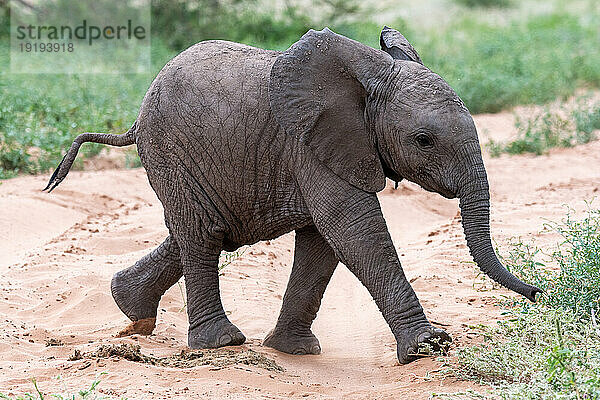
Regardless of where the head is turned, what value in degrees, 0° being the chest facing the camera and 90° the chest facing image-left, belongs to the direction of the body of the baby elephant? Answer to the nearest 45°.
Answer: approximately 270°
